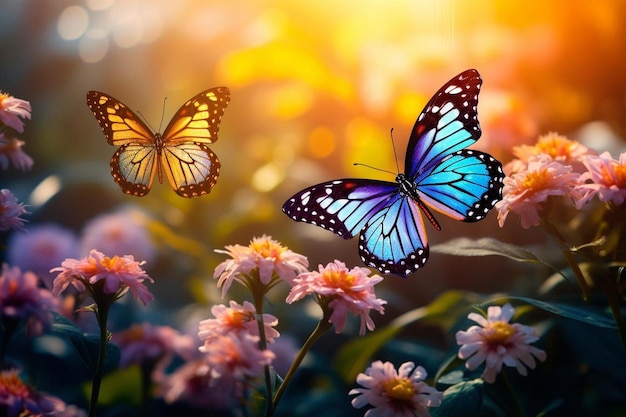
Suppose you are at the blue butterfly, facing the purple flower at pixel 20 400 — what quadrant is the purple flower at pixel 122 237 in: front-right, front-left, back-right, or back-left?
front-right

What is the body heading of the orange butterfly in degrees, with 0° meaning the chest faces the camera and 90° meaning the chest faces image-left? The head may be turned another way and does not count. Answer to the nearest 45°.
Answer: approximately 180°
